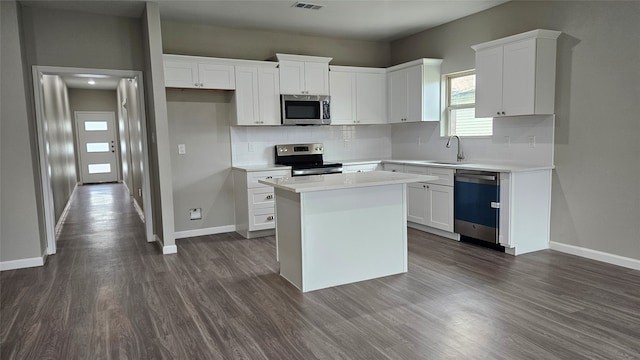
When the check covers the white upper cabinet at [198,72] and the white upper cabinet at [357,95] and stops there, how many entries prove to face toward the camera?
2

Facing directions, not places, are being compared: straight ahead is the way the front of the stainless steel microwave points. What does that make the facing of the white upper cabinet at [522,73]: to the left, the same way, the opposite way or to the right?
to the right

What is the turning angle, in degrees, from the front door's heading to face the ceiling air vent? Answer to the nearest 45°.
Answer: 0° — it already faces it

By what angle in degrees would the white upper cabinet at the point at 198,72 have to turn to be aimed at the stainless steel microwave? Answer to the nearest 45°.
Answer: approximately 90° to its left

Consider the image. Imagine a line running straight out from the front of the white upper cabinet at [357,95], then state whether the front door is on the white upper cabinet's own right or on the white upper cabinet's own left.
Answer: on the white upper cabinet's own right

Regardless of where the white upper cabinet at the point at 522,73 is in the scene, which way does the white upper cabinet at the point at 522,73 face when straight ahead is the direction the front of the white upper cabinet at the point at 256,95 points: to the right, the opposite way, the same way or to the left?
to the right

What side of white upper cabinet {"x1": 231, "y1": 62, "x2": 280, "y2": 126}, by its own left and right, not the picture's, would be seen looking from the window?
left

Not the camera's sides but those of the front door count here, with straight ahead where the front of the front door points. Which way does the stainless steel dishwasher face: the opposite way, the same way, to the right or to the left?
to the right
